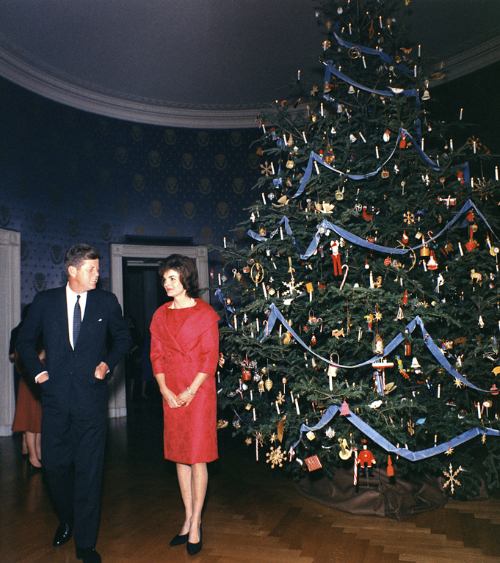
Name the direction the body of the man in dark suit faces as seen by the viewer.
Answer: toward the camera

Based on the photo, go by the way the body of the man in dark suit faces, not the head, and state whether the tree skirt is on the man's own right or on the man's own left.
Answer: on the man's own left

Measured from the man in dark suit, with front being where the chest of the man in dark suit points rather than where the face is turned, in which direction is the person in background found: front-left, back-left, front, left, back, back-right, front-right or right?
back

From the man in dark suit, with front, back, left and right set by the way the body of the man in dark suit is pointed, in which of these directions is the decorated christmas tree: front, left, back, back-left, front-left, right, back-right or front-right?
left

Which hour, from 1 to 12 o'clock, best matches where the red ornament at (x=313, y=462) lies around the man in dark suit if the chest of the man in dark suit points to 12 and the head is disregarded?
The red ornament is roughly at 9 o'clock from the man in dark suit.
